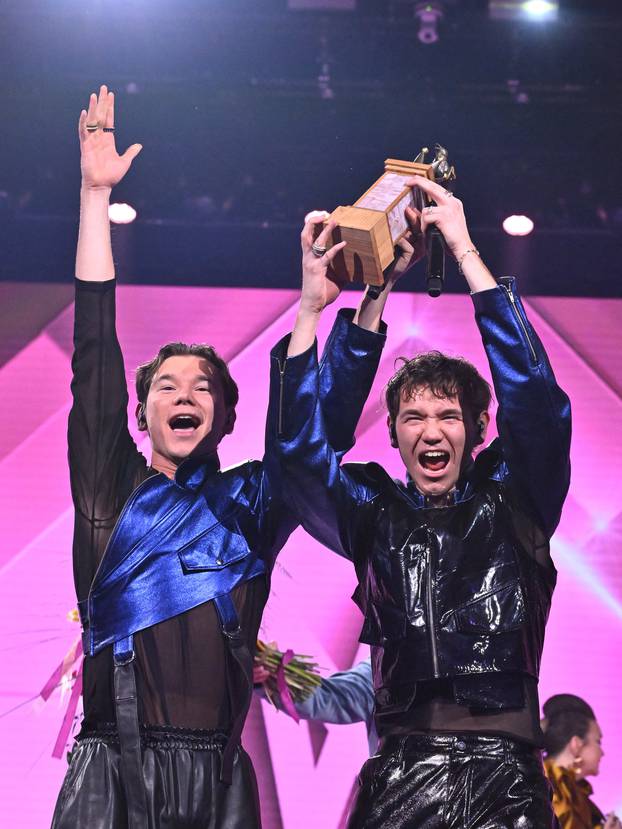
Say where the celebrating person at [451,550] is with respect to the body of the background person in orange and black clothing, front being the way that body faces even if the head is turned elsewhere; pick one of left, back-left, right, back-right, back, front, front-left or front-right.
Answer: right

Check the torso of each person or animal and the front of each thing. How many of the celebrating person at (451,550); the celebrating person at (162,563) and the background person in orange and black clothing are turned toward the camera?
2
